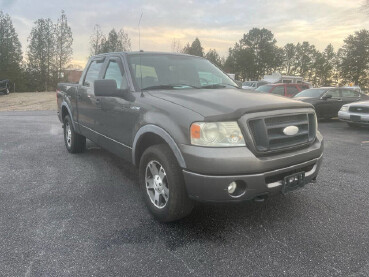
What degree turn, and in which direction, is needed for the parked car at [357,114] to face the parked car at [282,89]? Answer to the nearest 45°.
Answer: approximately 90° to its right

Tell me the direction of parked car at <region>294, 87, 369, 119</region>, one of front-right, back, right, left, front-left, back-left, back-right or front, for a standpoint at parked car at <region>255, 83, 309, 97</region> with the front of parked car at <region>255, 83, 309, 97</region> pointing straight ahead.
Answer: left

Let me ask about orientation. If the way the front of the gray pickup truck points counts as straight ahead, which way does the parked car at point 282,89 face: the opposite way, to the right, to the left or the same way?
to the right

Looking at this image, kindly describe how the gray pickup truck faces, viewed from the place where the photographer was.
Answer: facing the viewer and to the right of the viewer

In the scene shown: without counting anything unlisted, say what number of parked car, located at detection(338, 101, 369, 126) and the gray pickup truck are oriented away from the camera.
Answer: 0

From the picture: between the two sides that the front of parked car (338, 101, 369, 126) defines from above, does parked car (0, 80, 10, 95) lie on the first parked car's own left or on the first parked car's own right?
on the first parked car's own right

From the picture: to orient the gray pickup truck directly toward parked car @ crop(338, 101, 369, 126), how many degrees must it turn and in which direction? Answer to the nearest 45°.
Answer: approximately 90° to its left

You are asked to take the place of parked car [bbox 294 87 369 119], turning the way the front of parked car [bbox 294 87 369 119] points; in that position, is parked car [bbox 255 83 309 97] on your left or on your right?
on your right

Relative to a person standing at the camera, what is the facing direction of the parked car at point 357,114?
facing the viewer and to the left of the viewer
